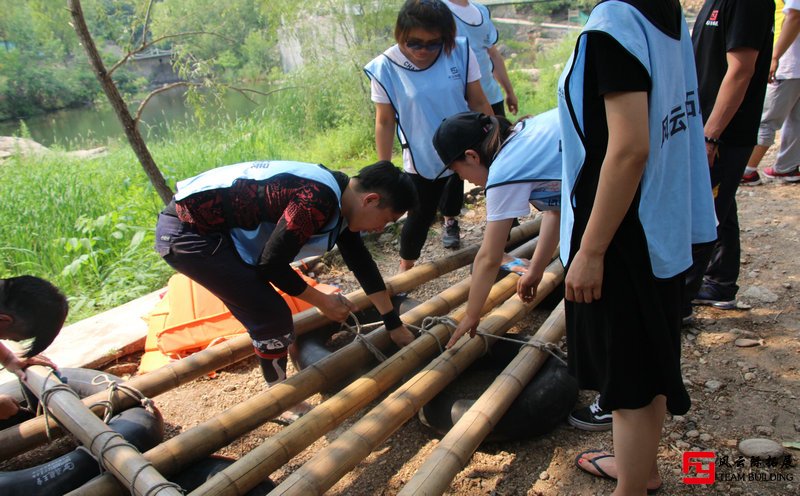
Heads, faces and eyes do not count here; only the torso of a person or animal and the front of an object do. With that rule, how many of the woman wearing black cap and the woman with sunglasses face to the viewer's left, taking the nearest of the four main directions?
1

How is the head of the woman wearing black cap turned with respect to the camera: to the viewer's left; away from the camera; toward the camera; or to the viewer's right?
to the viewer's left

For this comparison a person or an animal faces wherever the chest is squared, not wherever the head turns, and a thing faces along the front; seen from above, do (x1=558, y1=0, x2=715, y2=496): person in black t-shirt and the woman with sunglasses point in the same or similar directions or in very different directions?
very different directions

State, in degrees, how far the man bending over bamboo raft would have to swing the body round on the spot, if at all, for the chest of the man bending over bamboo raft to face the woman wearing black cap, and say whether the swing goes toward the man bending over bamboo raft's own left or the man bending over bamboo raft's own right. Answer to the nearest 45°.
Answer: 0° — they already face them

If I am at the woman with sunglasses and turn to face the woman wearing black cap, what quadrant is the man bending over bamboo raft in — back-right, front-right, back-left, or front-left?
front-right

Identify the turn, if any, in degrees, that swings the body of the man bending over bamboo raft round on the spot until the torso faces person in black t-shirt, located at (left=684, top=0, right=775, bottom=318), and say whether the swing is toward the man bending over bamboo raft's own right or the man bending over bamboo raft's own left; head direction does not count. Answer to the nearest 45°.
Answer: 0° — they already face them

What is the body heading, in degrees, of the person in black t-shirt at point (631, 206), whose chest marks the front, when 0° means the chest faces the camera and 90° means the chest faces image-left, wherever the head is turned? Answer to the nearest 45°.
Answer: approximately 135°

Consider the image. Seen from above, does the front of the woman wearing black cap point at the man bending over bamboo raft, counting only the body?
yes

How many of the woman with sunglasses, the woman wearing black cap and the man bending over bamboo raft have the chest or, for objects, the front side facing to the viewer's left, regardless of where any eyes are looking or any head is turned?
1

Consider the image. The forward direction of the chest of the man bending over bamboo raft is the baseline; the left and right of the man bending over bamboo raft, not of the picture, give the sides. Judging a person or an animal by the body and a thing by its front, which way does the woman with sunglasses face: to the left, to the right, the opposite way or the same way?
to the right

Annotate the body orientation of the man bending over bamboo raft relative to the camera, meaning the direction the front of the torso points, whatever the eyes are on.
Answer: to the viewer's right

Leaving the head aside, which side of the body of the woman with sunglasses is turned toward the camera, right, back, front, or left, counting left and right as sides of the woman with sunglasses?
front

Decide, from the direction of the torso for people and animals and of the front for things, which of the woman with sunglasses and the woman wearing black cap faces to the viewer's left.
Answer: the woman wearing black cap

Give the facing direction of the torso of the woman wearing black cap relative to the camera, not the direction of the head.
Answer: to the viewer's left

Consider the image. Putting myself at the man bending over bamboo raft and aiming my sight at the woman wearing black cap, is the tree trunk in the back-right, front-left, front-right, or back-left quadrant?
back-left
